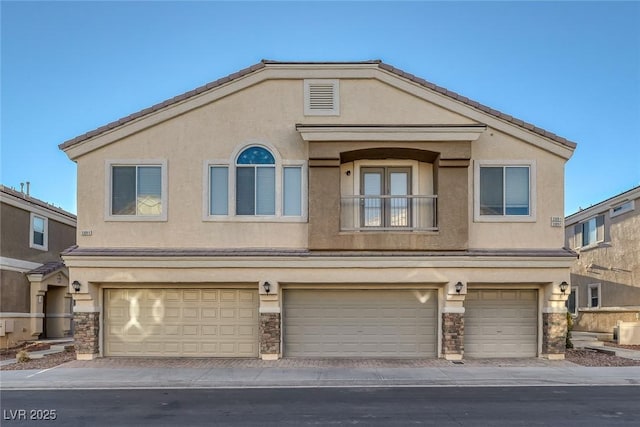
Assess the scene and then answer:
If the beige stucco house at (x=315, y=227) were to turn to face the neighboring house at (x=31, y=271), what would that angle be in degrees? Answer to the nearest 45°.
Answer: approximately 135° to its right

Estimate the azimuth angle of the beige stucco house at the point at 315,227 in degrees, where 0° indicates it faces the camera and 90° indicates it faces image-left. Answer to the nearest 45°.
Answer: approximately 0°

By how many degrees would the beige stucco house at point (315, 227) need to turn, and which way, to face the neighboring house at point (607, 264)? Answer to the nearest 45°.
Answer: approximately 135° to its left
